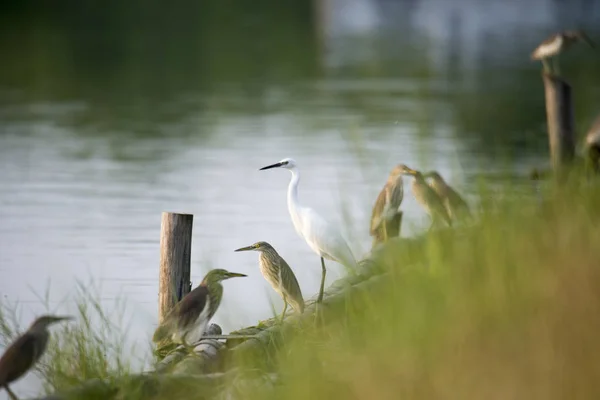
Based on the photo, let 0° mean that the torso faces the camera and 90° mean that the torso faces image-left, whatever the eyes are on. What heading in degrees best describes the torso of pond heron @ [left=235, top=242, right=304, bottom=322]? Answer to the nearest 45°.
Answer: approximately 90°

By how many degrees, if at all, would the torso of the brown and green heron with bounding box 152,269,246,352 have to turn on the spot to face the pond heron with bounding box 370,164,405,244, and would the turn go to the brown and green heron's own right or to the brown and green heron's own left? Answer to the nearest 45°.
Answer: approximately 45° to the brown and green heron's own left

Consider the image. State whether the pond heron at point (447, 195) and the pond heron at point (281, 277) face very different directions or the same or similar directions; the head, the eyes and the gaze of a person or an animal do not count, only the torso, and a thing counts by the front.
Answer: same or similar directions

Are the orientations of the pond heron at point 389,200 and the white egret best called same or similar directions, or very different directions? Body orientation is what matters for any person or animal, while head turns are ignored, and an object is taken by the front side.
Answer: very different directions

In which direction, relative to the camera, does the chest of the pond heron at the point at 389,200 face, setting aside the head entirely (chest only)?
to the viewer's right

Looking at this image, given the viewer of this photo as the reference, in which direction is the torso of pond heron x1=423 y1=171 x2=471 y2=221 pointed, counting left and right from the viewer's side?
facing to the left of the viewer

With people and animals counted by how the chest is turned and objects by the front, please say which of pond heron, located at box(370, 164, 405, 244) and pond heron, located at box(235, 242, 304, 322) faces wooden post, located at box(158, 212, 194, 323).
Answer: pond heron, located at box(235, 242, 304, 322)

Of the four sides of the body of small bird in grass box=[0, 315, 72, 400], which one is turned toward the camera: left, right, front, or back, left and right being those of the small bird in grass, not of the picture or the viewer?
right

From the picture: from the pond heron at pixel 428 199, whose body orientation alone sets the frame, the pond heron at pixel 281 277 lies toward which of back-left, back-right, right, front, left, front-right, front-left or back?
front-left

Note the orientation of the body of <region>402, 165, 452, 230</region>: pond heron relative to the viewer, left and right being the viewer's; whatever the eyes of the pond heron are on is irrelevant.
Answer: facing to the left of the viewer

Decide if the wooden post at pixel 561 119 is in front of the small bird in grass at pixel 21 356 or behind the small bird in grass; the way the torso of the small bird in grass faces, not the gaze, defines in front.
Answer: in front

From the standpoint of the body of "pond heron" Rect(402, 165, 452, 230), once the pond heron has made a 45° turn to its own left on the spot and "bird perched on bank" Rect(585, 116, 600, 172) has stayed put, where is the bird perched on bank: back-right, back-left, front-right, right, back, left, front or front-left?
back

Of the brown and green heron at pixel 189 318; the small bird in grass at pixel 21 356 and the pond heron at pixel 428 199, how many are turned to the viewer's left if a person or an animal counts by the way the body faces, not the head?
1

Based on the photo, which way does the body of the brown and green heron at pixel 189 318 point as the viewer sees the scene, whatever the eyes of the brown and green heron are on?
to the viewer's right

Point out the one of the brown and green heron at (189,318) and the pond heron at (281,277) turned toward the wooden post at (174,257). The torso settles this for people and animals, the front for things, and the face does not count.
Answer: the pond heron

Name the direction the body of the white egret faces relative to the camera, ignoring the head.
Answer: to the viewer's left

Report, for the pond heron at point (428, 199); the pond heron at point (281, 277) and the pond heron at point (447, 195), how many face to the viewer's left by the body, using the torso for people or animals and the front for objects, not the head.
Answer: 3
